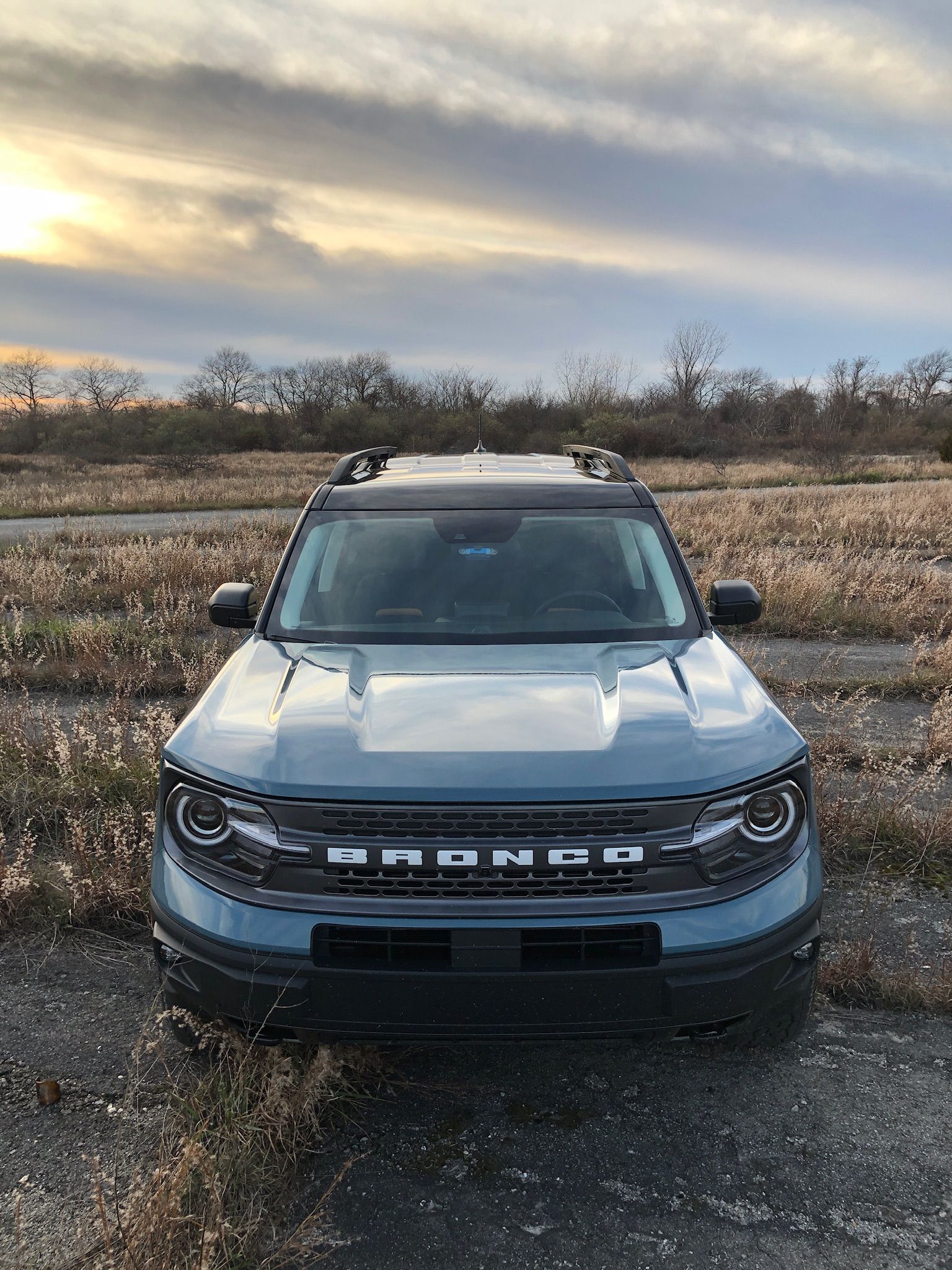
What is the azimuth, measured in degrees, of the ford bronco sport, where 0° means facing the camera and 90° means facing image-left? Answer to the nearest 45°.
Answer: approximately 0°
